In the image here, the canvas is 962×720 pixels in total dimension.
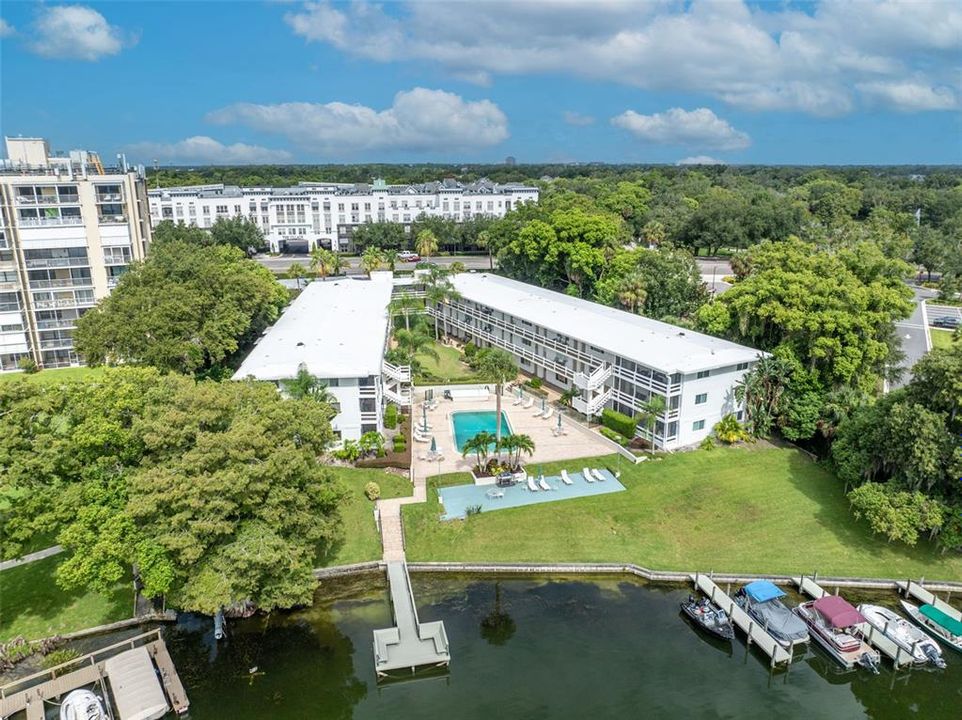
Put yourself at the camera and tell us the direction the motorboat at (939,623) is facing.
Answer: facing away from the viewer and to the left of the viewer

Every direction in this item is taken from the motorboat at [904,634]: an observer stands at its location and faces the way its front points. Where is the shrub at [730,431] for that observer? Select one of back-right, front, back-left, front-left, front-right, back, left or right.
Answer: front

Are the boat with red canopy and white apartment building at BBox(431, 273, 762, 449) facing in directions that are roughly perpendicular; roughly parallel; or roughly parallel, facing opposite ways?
roughly perpendicular

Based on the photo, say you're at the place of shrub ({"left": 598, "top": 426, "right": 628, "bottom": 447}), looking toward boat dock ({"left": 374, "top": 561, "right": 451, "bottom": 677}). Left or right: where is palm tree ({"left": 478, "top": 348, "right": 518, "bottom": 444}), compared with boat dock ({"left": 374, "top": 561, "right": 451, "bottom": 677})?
right

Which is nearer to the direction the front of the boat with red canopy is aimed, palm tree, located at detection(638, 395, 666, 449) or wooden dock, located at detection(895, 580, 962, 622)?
the palm tree

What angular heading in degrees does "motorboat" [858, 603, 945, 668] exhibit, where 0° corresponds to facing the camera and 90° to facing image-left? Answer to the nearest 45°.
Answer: approximately 135°

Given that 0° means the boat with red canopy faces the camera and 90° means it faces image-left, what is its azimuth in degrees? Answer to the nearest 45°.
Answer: approximately 135°

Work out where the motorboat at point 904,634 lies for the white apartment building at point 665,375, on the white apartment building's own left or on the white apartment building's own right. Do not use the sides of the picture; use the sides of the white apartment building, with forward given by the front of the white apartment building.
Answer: on the white apartment building's own left

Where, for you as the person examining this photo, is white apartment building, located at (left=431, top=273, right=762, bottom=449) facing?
facing the viewer and to the left of the viewer

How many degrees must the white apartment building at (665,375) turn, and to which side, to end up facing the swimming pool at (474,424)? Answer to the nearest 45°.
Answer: approximately 45° to its right

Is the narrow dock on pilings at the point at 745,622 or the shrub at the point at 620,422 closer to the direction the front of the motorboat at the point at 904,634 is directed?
the shrub

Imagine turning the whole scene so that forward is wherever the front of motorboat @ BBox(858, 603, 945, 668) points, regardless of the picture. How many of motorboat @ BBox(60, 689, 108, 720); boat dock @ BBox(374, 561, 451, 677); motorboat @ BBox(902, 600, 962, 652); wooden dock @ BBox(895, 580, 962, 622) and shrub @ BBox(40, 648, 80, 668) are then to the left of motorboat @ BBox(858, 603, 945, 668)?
3

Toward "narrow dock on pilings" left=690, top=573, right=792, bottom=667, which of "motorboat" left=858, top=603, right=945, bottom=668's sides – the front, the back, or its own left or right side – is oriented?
left
